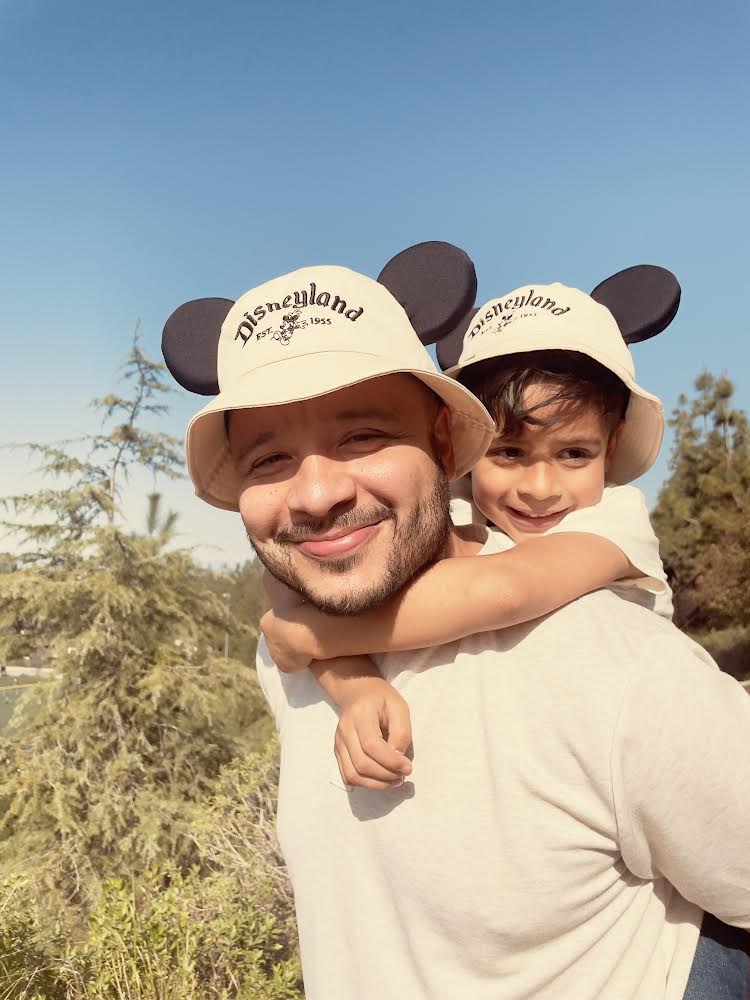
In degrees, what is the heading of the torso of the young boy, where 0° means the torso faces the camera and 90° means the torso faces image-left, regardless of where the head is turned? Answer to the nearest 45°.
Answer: approximately 45°

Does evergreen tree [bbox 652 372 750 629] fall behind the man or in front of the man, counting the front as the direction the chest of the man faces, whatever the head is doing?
behind

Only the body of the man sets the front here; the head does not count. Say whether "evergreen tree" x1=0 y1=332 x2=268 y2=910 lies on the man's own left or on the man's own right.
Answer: on the man's own right

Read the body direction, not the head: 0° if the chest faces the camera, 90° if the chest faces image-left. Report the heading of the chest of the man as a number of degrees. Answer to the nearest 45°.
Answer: approximately 45°

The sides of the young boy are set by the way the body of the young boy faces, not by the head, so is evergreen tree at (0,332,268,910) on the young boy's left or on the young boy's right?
on the young boy's right
